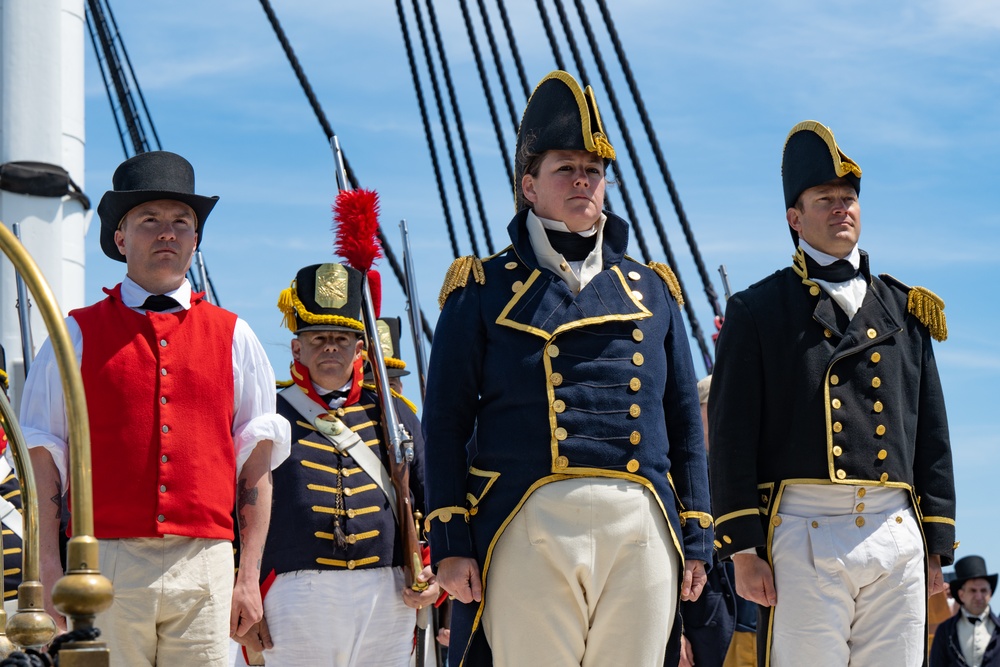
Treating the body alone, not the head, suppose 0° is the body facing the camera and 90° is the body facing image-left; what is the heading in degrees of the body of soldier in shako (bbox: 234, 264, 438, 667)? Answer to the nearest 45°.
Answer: approximately 0°

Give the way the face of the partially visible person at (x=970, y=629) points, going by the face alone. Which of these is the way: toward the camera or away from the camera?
toward the camera

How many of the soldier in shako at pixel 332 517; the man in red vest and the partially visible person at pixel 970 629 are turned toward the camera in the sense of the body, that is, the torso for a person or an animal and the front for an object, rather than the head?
3

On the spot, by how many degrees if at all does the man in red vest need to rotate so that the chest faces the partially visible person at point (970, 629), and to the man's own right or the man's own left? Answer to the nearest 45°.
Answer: approximately 135° to the man's own left

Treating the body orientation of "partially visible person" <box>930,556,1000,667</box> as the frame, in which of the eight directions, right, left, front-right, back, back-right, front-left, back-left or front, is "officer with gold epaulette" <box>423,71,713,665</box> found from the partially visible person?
front

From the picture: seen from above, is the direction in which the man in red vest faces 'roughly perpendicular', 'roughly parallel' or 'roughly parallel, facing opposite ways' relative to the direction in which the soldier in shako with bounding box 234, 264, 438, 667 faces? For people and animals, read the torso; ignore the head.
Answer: roughly parallel

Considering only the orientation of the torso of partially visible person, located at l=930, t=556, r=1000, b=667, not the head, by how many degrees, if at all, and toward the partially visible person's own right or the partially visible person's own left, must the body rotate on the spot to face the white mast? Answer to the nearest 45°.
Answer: approximately 45° to the partially visible person's own right

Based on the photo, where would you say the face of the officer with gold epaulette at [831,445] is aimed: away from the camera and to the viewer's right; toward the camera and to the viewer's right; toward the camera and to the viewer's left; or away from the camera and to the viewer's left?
toward the camera and to the viewer's right

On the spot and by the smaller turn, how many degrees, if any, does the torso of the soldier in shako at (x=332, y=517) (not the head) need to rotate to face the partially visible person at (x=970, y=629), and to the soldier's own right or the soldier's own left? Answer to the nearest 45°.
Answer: approximately 135° to the soldier's own left

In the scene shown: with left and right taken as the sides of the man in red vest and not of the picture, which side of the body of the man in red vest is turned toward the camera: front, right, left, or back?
front

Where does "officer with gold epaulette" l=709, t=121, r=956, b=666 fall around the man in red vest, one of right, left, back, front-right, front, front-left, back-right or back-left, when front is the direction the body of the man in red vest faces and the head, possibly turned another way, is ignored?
left

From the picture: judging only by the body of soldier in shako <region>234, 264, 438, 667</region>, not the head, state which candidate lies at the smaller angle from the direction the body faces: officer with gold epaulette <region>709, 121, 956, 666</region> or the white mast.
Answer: the officer with gold epaulette

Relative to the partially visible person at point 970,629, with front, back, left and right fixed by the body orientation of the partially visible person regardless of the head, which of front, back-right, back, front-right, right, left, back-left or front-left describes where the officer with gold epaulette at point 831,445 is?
front

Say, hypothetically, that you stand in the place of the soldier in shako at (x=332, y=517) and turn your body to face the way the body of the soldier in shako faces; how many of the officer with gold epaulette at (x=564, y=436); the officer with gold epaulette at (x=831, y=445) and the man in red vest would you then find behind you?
0

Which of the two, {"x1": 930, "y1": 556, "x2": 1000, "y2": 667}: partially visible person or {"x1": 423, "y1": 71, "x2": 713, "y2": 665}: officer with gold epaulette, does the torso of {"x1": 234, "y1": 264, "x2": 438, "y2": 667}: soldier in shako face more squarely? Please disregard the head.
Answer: the officer with gold epaulette

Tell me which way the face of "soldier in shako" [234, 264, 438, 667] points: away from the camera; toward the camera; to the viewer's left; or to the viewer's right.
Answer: toward the camera
